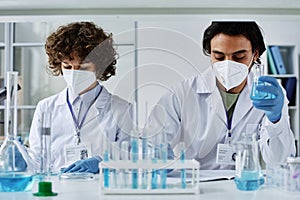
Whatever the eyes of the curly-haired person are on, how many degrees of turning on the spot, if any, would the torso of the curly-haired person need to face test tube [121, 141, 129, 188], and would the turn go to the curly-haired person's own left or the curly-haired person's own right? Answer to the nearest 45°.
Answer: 0° — they already face it

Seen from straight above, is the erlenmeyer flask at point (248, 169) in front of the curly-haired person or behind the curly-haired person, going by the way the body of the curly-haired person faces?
in front

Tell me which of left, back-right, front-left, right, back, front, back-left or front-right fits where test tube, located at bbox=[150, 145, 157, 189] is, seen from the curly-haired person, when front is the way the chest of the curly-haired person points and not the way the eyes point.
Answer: front

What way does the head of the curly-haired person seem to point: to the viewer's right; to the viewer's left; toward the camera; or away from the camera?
toward the camera

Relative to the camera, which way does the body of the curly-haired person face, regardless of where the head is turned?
toward the camera

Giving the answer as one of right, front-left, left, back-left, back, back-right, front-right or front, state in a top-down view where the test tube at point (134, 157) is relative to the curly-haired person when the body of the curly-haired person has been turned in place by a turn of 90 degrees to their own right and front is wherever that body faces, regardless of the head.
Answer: left

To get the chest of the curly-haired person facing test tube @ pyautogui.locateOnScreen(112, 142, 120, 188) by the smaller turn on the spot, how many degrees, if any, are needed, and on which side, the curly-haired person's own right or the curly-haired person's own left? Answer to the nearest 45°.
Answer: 0° — they already face it

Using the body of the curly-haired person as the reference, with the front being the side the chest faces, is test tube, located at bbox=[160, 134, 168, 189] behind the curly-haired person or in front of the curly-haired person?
in front
